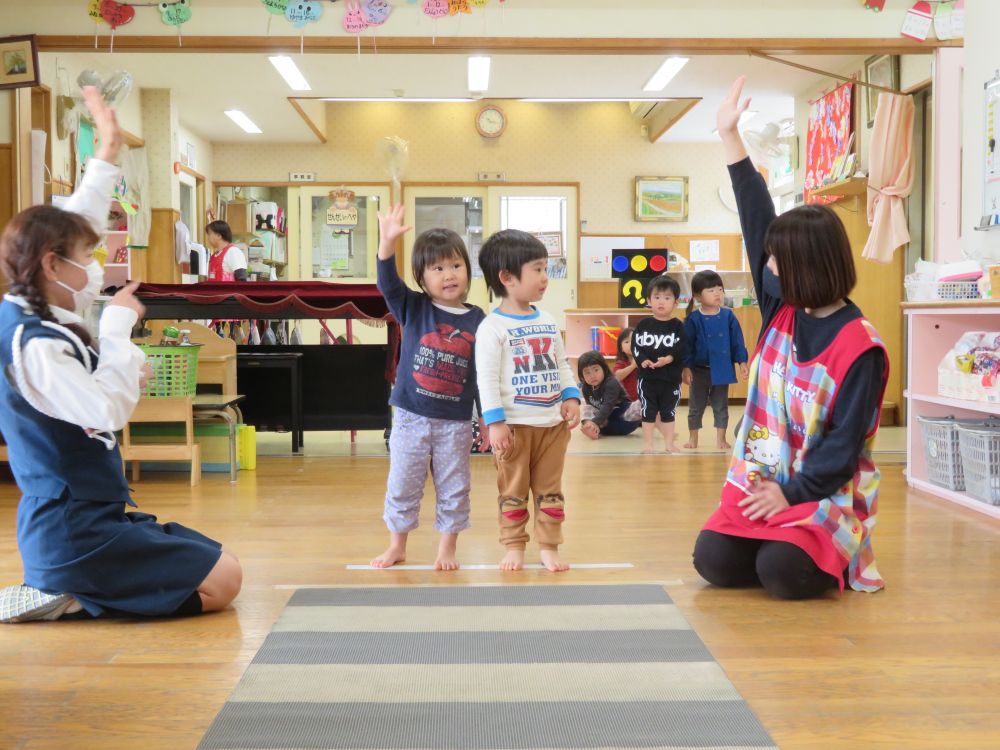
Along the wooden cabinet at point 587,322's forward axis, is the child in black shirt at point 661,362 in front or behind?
in front

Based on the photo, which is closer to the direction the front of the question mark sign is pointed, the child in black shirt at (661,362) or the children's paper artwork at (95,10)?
the child in black shirt

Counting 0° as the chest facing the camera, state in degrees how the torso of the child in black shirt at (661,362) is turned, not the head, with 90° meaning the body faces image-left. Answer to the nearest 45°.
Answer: approximately 0°

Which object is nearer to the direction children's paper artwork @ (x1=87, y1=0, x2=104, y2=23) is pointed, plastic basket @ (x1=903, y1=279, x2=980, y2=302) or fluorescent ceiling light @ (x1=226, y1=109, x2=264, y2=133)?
the plastic basket

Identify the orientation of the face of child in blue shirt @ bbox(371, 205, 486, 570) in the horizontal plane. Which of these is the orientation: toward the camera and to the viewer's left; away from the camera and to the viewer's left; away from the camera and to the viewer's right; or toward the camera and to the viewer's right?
toward the camera and to the viewer's right

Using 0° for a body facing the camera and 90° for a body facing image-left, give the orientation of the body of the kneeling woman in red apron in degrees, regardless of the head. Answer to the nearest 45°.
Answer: approximately 45°

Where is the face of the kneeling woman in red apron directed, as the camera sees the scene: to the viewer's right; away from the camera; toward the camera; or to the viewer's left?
to the viewer's left
